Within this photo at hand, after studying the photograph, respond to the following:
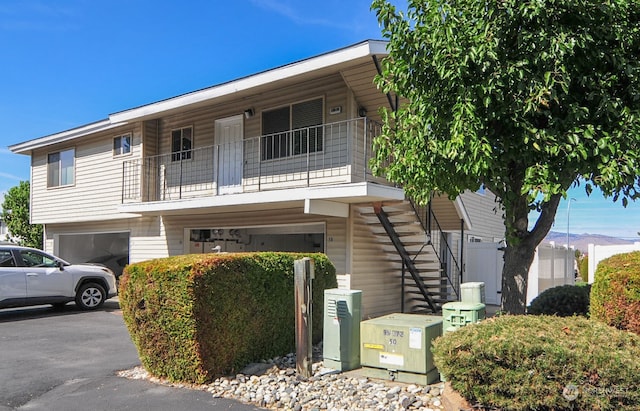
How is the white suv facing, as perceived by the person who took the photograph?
facing to the right of the viewer

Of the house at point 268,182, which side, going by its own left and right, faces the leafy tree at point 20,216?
right

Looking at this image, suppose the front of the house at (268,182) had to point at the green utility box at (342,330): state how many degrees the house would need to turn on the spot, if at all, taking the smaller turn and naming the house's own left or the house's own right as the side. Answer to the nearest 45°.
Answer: approximately 45° to the house's own left

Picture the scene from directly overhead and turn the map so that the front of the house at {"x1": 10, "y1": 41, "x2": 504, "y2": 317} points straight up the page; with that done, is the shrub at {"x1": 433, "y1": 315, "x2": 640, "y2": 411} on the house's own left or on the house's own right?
on the house's own left

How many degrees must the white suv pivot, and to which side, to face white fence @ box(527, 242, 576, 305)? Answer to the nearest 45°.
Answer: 0° — it already faces it

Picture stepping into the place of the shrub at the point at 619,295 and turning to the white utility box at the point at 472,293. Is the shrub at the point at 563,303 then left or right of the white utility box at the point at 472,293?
right

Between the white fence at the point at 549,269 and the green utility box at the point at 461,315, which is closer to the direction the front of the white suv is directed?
the white fence

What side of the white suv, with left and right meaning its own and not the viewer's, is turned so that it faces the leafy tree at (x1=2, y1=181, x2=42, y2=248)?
left

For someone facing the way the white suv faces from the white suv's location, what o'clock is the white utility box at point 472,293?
The white utility box is roughly at 2 o'clock from the white suv.

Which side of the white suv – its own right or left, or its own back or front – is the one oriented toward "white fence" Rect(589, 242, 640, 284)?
front

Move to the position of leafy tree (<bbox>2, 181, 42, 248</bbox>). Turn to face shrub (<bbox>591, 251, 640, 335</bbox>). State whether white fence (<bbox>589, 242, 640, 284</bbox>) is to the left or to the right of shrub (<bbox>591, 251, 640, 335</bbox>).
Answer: left

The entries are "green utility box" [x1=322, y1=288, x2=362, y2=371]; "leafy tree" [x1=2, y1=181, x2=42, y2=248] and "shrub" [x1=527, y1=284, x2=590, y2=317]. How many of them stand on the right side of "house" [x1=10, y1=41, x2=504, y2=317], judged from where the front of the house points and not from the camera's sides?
1

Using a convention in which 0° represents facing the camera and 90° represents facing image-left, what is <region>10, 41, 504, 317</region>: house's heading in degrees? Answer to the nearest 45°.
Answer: approximately 45°
